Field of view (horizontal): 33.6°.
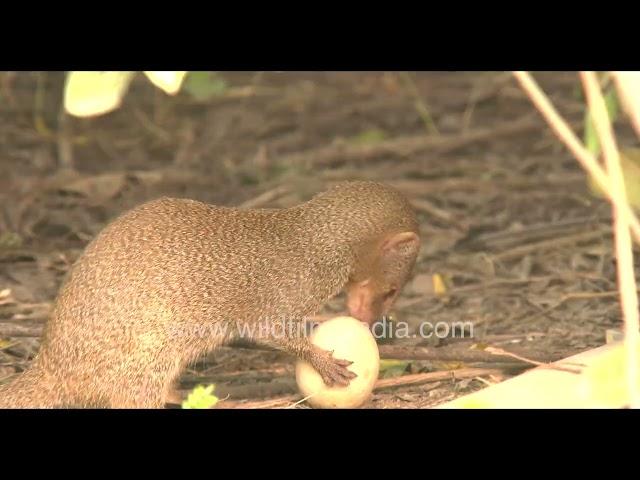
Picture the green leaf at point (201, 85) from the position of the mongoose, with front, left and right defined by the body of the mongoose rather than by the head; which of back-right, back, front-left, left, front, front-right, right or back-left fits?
left

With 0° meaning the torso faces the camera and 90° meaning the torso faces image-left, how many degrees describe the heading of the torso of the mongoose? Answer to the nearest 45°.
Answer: approximately 270°

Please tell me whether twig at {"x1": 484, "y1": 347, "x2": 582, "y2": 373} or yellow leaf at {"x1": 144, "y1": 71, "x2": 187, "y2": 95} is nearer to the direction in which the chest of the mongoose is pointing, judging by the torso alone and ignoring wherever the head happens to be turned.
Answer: the twig

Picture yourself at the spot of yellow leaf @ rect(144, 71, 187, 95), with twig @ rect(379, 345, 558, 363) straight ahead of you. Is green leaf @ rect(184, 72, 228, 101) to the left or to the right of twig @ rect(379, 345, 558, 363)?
left

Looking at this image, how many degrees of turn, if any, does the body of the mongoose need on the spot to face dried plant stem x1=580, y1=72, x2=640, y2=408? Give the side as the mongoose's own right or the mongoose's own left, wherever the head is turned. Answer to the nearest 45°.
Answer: approximately 45° to the mongoose's own right

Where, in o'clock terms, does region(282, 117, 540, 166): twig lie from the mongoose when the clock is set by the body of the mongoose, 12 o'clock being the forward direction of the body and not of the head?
The twig is roughly at 10 o'clock from the mongoose.

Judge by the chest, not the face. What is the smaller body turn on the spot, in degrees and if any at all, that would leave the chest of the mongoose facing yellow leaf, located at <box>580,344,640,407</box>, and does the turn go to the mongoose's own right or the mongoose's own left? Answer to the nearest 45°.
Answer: approximately 45° to the mongoose's own right

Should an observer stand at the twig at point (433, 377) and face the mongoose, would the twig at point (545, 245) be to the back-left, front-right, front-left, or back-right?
back-right

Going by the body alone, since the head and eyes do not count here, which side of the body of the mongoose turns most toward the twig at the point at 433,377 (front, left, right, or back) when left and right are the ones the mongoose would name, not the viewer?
front

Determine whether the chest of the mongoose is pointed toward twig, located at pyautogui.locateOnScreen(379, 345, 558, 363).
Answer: yes

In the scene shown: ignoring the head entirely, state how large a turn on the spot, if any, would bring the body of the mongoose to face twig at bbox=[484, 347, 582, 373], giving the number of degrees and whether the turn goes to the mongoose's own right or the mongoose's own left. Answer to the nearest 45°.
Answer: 0° — it already faces it
